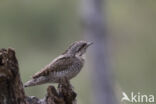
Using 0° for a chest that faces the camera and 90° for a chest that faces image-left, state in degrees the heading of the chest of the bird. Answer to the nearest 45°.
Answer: approximately 270°
